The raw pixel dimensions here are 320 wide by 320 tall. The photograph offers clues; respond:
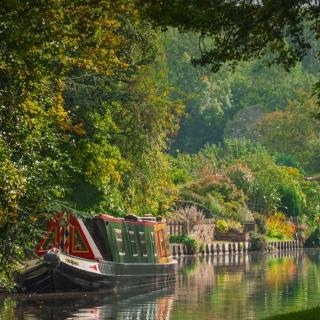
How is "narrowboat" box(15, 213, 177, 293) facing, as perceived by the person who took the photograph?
facing the viewer and to the left of the viewer
